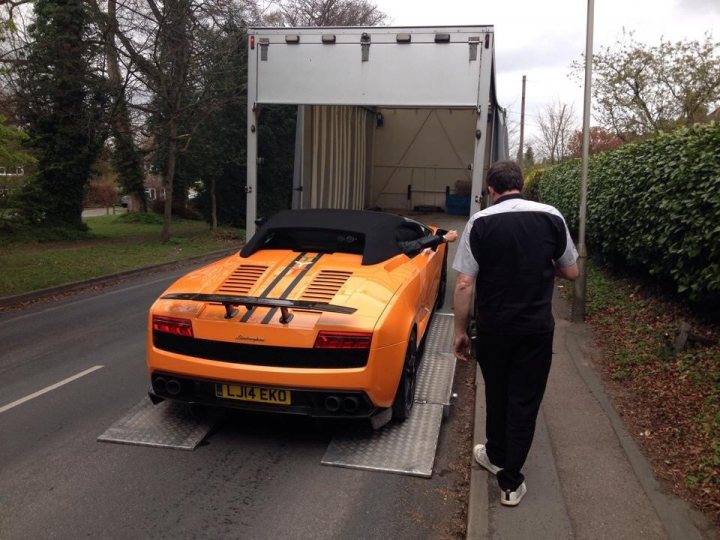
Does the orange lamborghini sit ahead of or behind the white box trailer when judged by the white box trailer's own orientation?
behind

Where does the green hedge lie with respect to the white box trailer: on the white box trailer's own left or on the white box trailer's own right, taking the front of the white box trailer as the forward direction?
on the white box trailer's own right

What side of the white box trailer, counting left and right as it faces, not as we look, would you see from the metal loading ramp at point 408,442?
back

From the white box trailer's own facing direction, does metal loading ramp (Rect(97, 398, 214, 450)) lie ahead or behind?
behind

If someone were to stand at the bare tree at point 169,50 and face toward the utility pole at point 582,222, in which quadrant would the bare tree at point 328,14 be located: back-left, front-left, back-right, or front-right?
back-left

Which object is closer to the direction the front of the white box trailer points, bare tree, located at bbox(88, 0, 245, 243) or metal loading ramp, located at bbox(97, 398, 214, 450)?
the bare tree

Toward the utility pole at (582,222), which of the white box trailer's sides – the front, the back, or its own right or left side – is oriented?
right

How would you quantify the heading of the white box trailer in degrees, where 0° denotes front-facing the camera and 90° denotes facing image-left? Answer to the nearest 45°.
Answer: approximately 180°
